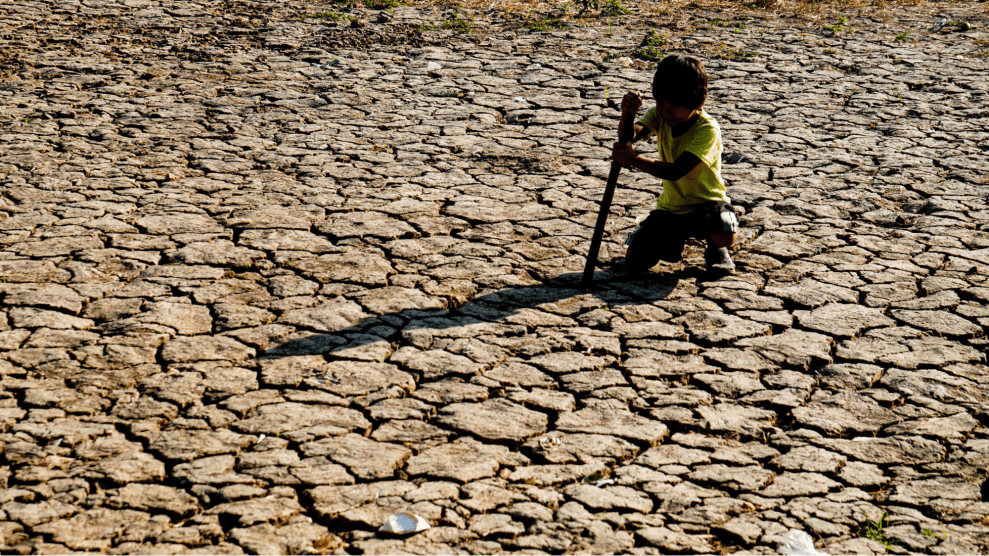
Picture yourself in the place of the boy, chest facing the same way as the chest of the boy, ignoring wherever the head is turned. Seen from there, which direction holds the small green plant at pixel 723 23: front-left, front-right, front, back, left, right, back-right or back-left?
back-right

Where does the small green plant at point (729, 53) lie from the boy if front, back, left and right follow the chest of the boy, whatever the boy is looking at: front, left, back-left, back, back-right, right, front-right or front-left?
back-right

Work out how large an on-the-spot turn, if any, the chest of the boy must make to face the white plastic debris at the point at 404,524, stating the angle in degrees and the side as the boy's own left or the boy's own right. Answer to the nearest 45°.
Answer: approximately 45° to the boy's own left

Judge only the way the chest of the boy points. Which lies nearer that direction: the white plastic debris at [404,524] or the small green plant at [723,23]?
the white plastic debris

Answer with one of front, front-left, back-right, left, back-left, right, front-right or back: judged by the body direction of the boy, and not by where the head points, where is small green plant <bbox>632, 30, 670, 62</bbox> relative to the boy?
back-right

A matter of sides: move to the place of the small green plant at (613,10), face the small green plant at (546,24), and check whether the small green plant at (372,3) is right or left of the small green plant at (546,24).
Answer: right

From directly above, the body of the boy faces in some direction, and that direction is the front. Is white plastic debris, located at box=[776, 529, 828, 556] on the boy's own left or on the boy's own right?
on the boy's own left

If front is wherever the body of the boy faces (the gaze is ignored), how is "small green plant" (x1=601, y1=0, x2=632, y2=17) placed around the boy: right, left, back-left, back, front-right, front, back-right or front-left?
back-right

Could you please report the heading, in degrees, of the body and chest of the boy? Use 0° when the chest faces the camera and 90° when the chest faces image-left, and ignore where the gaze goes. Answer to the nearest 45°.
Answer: approximately 45°

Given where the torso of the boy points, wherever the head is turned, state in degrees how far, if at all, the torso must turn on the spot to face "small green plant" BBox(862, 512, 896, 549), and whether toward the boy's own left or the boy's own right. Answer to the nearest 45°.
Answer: approximately 45° to the boy's own left
